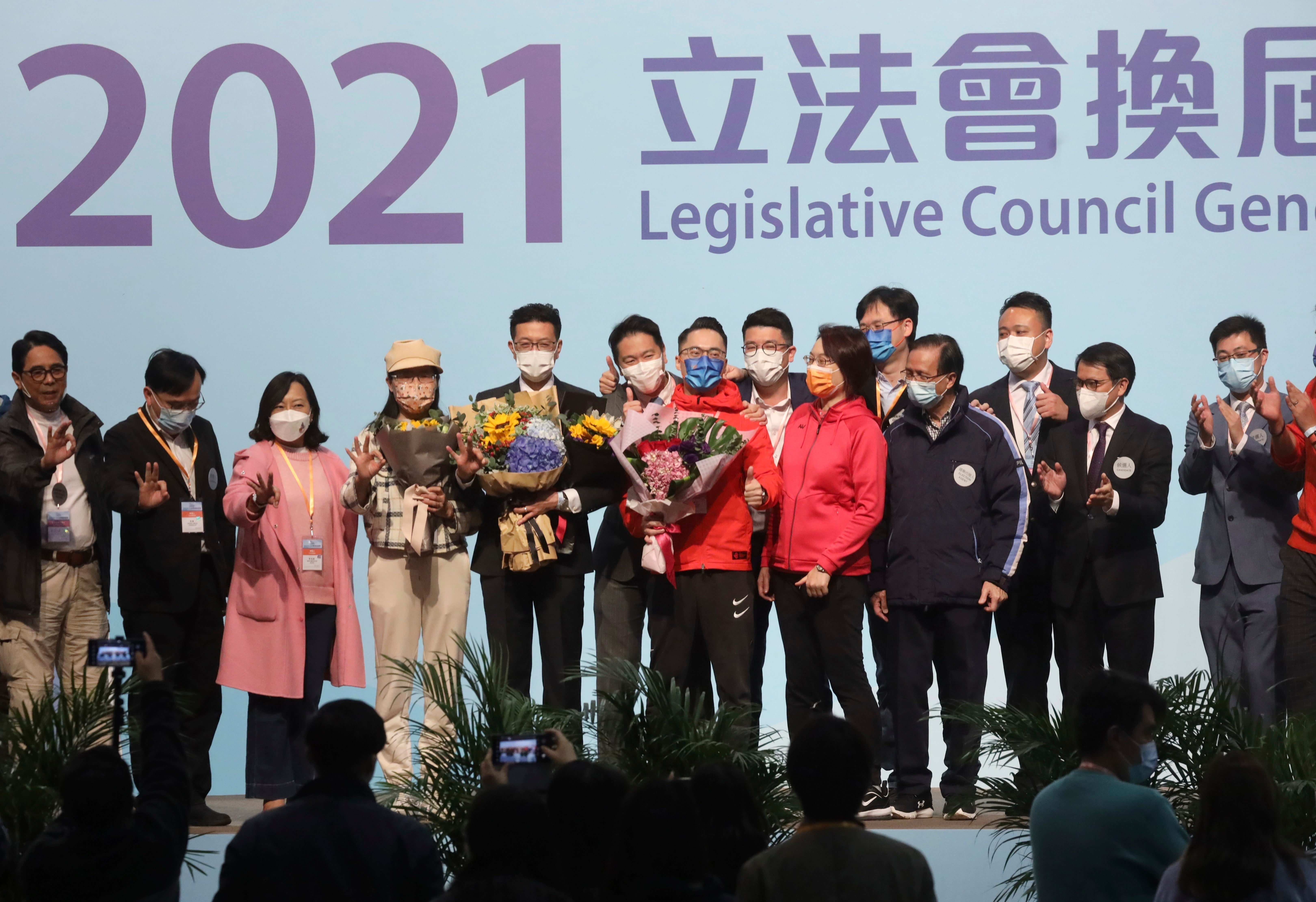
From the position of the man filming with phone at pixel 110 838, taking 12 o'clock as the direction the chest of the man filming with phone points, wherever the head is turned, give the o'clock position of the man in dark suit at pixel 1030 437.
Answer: The man in dark suit is roughly at 2 o'clock from the man filming with phone.

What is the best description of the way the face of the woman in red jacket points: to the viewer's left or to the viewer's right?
to the viewer's left

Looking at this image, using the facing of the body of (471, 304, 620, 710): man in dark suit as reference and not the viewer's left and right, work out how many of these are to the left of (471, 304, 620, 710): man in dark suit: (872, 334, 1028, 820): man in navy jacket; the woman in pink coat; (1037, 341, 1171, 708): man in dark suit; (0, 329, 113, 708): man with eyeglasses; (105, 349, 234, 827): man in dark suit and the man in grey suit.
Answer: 3

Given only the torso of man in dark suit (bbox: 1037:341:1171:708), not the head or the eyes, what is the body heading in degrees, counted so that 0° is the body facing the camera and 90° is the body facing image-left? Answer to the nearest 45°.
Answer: approximately 45°

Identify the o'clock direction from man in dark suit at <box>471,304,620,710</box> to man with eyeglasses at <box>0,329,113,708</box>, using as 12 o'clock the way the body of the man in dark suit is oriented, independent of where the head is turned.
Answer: The man with eyeglasses is roughly at 3 o'clock from the man in dark suit.

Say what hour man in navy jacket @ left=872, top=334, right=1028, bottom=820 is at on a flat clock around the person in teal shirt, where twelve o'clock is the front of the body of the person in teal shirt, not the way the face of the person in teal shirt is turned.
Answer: The man in navy jacket is roughly at 10 o'clock from the person in teal shirt.

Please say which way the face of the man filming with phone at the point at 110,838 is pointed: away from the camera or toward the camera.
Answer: away from the camera

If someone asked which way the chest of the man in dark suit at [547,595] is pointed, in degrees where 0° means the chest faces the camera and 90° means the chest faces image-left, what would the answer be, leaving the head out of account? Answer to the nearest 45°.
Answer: approximately 0°

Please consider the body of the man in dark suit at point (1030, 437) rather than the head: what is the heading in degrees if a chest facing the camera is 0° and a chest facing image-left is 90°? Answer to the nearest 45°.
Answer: approximately 0°

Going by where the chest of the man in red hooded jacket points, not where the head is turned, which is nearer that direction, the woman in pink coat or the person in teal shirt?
the person in teal shirt

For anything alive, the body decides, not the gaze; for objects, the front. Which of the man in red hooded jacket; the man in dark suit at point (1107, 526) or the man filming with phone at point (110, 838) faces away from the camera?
the man filming with phone

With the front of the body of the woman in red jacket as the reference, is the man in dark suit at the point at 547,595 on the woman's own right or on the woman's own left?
on the woman's own right

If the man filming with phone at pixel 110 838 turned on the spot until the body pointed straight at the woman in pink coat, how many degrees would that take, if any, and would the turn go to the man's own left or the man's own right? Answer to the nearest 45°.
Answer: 0° — they already face them

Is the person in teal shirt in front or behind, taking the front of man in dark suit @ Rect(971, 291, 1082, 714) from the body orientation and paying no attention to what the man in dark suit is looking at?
in front
